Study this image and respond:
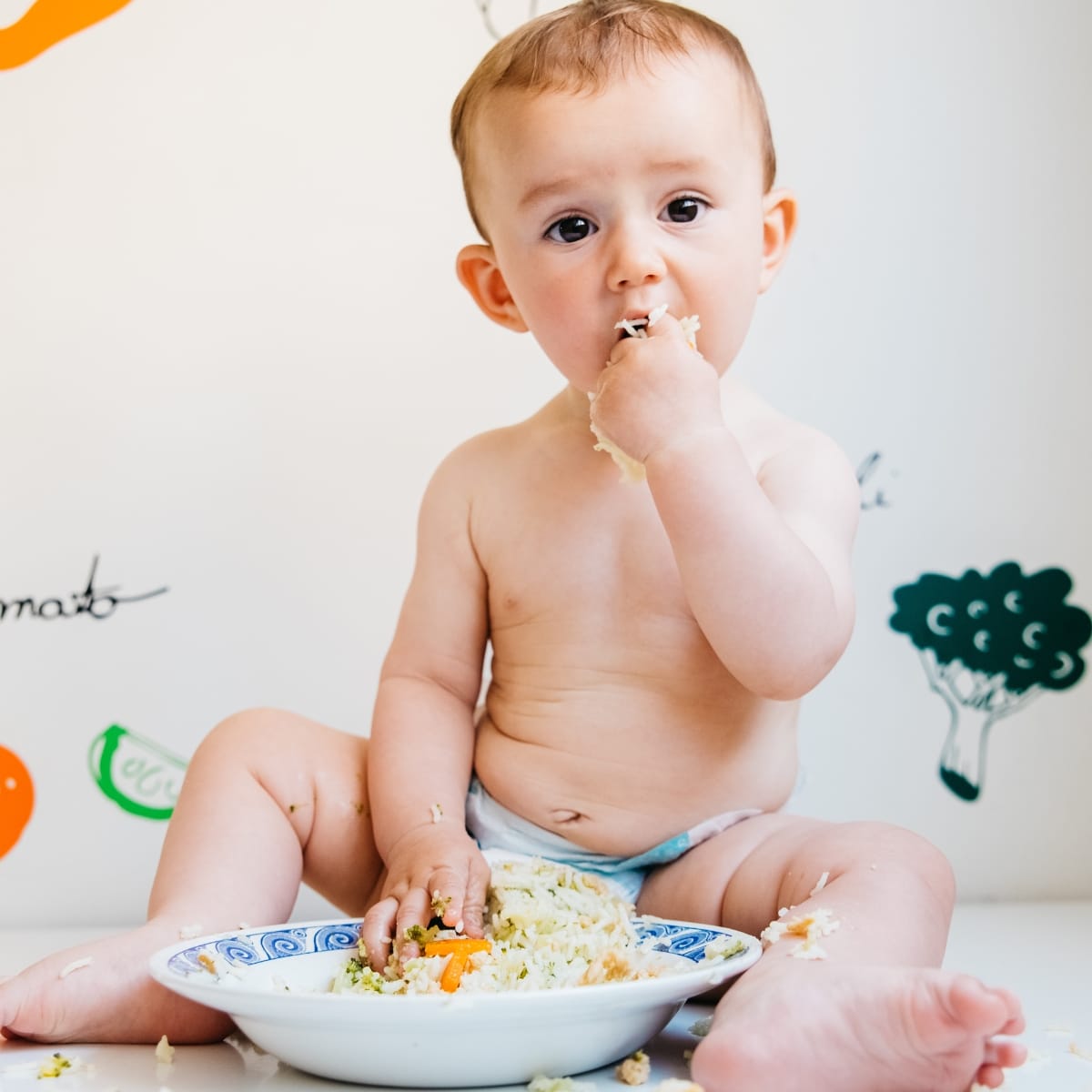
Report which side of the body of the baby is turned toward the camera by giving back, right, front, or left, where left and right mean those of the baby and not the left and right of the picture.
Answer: front

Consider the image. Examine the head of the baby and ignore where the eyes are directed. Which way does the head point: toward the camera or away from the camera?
toward the camera
